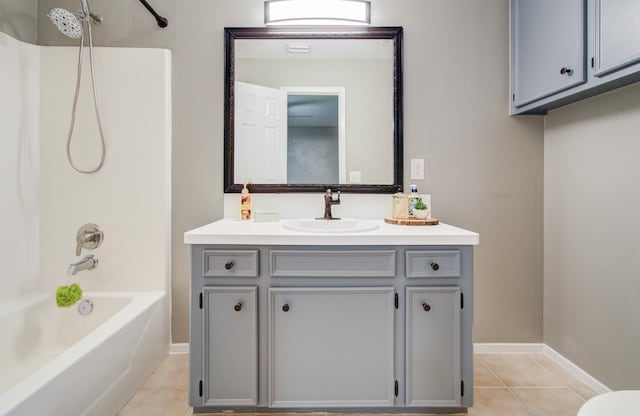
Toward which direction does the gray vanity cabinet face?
toward the camera

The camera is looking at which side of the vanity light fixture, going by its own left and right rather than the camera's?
front

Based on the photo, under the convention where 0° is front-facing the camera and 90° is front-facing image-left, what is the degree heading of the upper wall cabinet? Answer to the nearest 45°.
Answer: approximately 45°

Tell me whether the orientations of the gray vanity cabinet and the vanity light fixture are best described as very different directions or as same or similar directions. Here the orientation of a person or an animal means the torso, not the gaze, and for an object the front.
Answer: same or similar directions

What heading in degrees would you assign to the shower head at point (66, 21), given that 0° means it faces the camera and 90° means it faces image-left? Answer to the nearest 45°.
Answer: approximately 45°

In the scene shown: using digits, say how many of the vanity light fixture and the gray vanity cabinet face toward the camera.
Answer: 2
